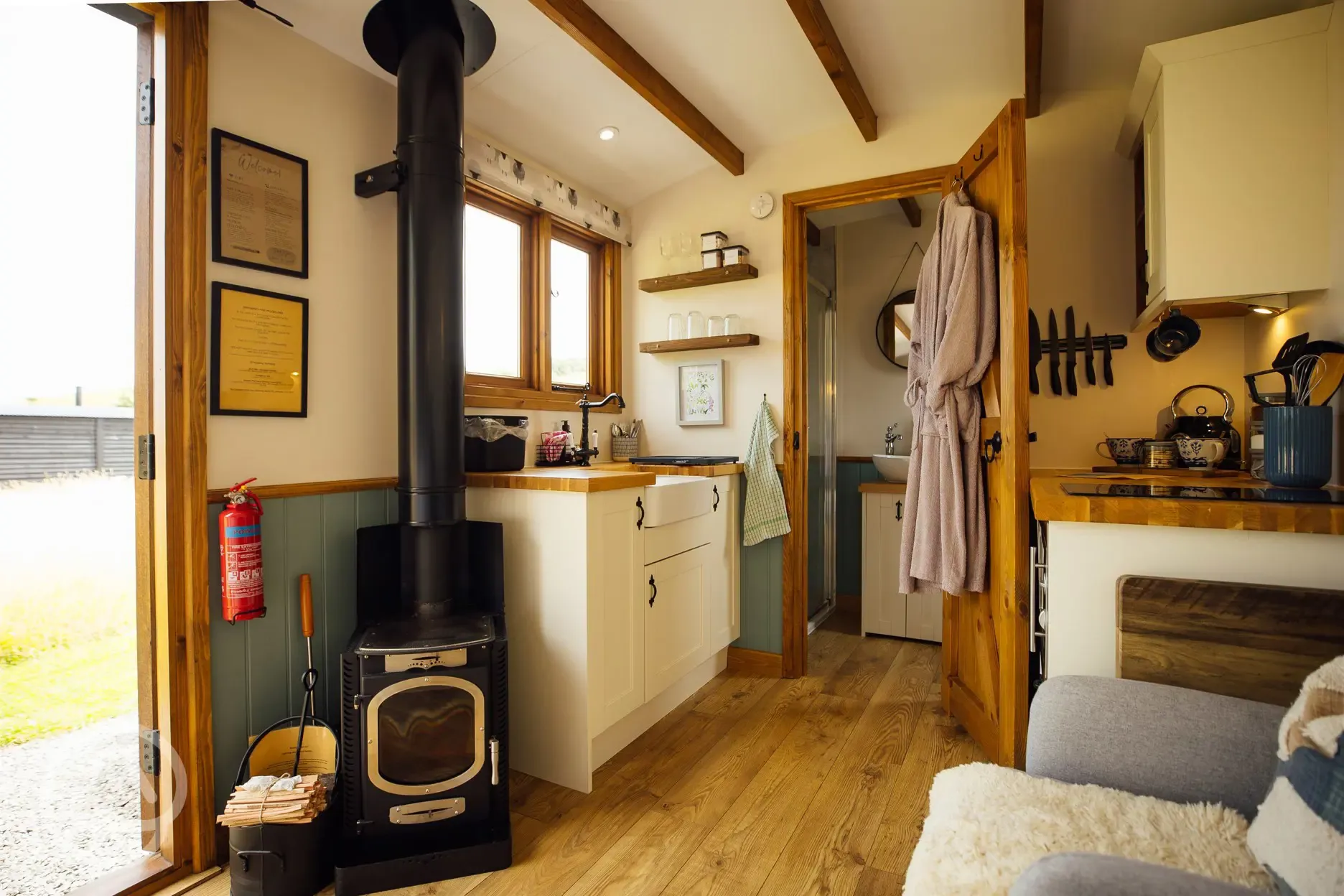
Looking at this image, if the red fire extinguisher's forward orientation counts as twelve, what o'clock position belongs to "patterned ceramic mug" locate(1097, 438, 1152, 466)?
The patterned ceramic mug is roughly at 11 o'clock from the red fire extinguisher.

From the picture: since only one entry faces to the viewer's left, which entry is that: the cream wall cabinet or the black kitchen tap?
the cream wall cabinet

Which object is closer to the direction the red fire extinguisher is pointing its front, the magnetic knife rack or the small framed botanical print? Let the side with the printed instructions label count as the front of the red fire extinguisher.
the magnetic knife rack

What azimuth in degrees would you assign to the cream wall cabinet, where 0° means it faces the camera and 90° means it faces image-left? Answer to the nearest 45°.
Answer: approximately 90°

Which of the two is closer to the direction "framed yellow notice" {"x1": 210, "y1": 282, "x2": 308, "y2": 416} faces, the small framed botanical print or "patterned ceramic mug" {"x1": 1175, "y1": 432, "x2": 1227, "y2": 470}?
the patterned ceramic mug

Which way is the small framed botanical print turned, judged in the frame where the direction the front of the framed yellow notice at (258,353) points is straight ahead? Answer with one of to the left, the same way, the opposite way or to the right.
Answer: to the right

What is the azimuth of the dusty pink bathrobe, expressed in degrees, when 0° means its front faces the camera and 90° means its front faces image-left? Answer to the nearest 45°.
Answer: approximately 45°

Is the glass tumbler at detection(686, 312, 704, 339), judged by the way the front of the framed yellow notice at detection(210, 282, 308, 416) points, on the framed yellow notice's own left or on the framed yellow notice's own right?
on the framed yellow notice's own left

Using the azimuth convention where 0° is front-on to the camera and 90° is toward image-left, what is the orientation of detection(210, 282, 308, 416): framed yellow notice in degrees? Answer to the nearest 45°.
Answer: approximately 315°

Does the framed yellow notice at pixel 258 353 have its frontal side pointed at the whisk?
yes
